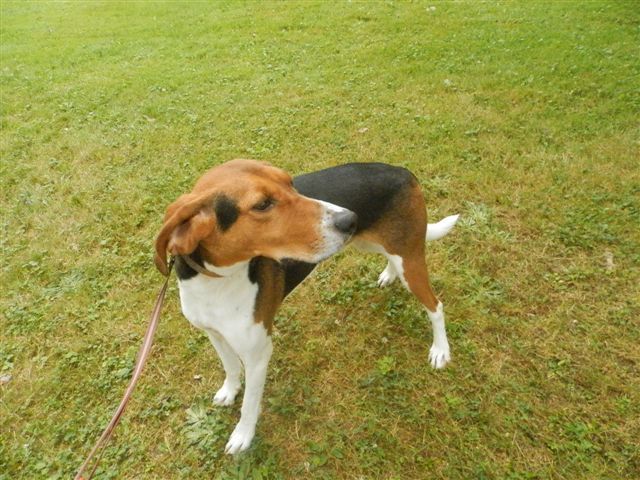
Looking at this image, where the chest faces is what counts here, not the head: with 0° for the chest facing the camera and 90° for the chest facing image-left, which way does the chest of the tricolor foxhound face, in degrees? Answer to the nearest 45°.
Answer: approximately 45°
